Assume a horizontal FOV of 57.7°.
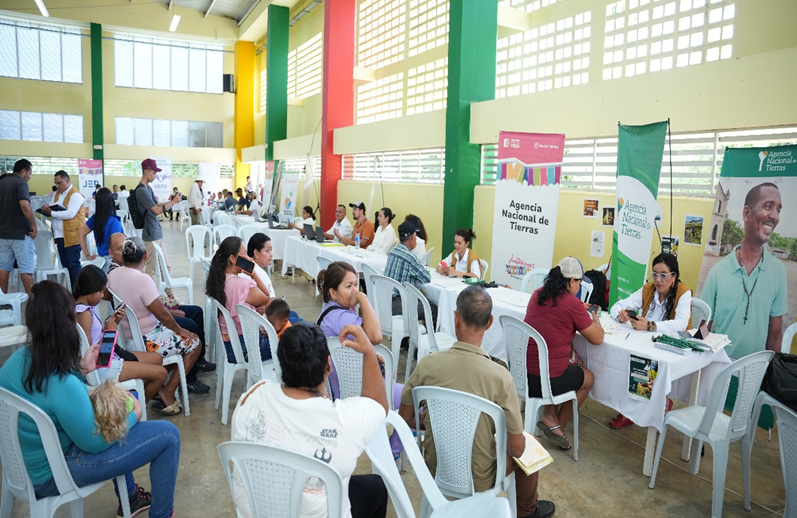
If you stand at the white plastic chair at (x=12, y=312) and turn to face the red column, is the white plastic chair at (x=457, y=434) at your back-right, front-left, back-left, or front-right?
back-right

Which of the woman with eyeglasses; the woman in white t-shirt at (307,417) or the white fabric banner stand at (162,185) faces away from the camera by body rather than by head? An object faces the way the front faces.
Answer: the woman in white t-shirt

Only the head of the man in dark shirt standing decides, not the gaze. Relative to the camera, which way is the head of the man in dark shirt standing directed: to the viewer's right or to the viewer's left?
to the viewer's right

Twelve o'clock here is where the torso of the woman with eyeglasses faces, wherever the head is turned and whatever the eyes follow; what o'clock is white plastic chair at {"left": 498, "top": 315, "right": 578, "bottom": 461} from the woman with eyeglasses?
The white plastic chair is roughly at 12 o'clock from the woman with eyeglasses.

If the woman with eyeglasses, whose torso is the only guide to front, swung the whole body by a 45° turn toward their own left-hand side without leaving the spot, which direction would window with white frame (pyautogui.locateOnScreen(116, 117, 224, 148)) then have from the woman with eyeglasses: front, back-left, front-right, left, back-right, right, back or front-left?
back-right

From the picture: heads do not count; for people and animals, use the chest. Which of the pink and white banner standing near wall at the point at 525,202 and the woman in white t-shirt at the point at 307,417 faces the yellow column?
the woman in white t-shirt

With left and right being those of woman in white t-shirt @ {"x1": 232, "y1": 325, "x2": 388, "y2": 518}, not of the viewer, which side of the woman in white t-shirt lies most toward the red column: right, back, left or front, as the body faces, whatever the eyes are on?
front

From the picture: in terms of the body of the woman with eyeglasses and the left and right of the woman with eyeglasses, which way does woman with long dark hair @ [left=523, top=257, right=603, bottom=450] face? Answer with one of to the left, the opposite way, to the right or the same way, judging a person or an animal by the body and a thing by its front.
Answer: the opposite way

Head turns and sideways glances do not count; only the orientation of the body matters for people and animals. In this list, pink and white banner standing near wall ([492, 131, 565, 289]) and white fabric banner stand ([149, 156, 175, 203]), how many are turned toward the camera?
2
